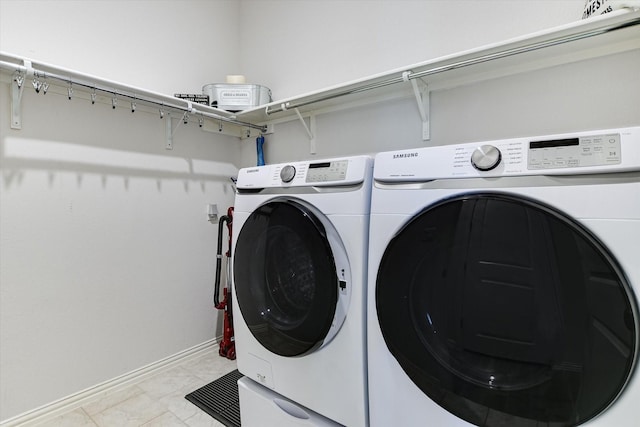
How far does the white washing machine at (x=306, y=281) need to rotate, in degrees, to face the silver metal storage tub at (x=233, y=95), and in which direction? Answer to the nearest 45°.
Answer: approximately 90° to its right

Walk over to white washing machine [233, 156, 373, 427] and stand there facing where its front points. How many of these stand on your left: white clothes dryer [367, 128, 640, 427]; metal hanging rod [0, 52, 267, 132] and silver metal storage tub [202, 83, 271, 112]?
1

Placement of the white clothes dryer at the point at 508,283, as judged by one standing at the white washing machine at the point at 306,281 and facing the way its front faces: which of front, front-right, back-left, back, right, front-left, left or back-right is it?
left

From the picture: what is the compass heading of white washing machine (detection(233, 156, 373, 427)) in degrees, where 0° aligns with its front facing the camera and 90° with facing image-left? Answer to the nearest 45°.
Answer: approximately 45°

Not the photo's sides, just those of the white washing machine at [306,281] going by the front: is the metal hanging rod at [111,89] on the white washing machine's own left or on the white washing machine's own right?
on the white washing machine's own right
